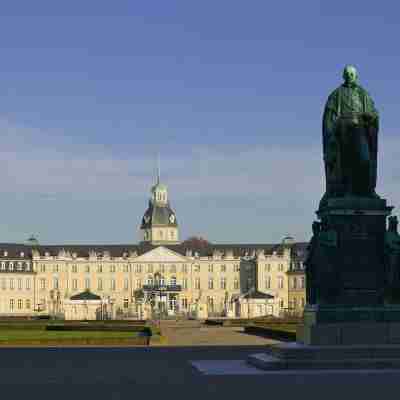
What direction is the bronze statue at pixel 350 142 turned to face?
toward the camera

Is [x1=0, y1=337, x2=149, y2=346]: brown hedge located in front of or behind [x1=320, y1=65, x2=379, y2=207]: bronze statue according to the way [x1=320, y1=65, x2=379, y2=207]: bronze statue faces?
behind
